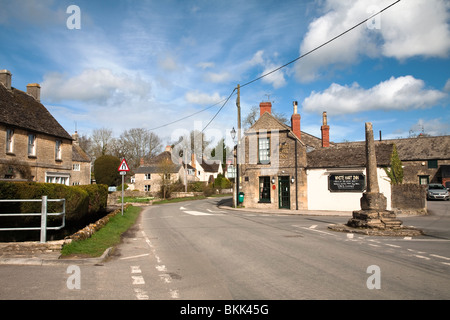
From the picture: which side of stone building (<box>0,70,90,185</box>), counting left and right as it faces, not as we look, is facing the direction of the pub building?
front

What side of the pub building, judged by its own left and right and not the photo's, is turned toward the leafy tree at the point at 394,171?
left

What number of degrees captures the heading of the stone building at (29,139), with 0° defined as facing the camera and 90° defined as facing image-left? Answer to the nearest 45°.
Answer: approximately 315°

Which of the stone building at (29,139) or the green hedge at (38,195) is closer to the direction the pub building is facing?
the green hedge

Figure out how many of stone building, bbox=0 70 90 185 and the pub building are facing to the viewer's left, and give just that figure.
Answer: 0

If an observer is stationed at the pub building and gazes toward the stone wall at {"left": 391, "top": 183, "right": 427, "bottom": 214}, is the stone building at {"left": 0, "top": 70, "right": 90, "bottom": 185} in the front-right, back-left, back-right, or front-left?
back-right

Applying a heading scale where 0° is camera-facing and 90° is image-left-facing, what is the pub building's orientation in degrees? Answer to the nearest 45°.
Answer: approximately 0°

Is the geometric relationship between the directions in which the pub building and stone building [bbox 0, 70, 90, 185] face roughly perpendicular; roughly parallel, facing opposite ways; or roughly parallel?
roughly perpendicular

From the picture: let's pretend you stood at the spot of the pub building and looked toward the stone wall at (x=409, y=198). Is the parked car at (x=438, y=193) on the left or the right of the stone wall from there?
left

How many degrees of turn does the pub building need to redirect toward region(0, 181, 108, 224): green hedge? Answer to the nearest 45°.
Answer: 0° — it already faces it

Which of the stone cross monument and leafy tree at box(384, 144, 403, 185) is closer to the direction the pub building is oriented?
the stone cross monument

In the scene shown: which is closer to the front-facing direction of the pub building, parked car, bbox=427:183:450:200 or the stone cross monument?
the stone cross monument

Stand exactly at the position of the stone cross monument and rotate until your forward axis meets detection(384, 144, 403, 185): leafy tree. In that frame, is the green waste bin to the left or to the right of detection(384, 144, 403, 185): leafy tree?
left
